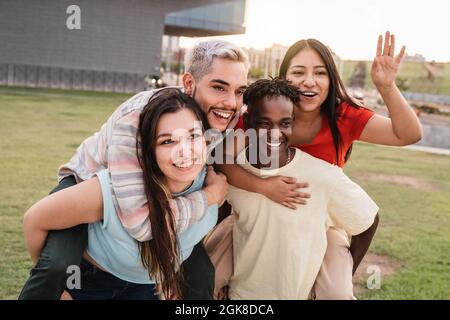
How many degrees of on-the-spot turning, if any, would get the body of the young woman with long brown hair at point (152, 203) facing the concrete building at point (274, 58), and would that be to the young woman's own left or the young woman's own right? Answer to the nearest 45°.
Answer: approximately 135° to the young woman's own left

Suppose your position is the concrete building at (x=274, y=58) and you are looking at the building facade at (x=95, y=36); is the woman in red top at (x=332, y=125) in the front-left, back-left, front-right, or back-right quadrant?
front-left

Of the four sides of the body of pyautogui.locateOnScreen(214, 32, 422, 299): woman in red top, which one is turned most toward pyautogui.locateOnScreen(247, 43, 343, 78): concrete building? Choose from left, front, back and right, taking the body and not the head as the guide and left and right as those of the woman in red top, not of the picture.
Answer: back

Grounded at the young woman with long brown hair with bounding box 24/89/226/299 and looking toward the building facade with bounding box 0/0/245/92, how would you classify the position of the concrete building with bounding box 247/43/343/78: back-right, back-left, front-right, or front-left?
front-right

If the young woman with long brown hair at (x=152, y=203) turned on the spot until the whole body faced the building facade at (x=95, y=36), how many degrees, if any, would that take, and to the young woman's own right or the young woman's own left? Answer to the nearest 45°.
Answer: approximately 135° to the young woman's own left

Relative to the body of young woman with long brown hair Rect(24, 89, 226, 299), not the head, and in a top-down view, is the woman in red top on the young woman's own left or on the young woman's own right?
on the young woman's own left

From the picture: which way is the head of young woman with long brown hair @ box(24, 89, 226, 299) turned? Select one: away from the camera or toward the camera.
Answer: toward the camera

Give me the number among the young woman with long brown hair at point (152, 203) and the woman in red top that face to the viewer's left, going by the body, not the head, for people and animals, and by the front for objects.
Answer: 0

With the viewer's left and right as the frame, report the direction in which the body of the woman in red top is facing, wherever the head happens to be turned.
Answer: facing the viewer

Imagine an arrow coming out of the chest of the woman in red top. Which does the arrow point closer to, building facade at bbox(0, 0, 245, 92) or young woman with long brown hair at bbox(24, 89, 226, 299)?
the young woman with long brown hair

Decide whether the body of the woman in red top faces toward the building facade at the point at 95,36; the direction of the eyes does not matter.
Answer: no

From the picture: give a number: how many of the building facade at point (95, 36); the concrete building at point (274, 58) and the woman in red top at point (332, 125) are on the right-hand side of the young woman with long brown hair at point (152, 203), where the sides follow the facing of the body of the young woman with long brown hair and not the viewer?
0

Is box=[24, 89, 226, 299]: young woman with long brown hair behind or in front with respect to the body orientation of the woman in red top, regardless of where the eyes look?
in front
